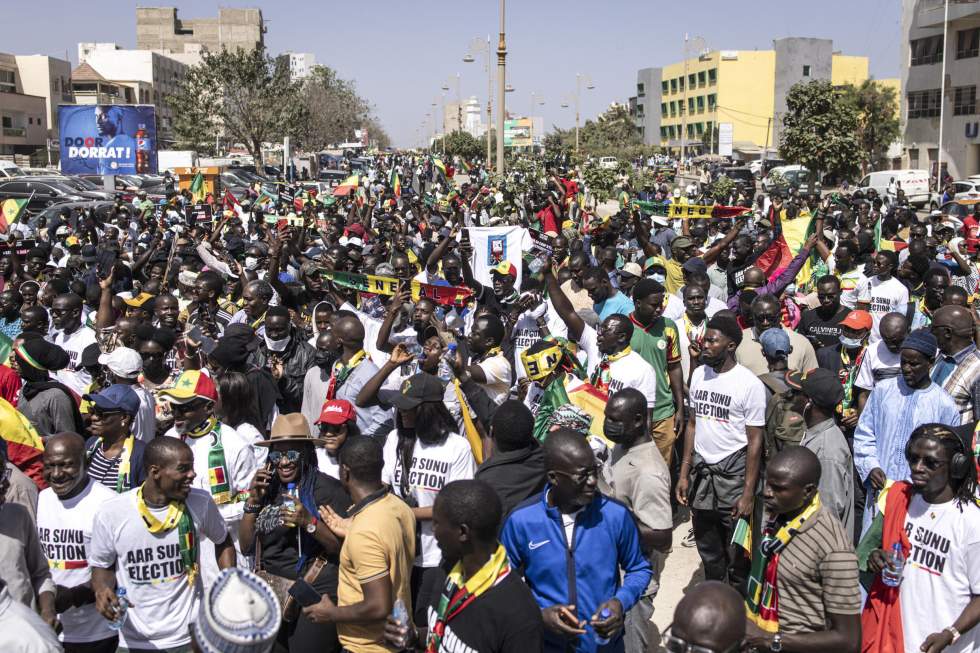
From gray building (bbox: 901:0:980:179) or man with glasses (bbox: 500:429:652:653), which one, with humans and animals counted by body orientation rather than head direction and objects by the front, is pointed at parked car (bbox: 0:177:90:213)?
the gray building

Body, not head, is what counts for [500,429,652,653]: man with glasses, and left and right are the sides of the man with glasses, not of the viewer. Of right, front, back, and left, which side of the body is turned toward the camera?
front

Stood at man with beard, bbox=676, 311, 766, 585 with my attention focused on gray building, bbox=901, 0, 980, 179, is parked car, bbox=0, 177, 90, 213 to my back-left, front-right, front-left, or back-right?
front-left

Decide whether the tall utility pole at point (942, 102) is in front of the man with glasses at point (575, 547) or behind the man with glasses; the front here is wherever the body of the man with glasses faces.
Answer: behind

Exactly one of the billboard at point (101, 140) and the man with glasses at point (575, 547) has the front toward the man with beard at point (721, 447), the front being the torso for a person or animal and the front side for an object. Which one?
the billboard

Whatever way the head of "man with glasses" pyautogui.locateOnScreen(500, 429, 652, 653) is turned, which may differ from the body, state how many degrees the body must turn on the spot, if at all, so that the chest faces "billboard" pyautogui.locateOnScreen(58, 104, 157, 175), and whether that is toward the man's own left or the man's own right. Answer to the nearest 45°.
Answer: approximately 135° to the man's own right

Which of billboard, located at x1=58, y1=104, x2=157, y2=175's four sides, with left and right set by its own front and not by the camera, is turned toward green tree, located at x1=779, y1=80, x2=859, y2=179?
left

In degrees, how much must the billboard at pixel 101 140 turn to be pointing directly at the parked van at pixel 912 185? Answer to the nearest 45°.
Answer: approximately 90° to its left

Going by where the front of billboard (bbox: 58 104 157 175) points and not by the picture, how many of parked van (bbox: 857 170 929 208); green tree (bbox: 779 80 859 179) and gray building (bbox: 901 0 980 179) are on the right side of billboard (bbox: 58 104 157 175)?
0

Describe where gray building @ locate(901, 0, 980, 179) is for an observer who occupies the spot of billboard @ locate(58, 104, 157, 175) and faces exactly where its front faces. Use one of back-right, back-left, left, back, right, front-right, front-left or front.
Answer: left

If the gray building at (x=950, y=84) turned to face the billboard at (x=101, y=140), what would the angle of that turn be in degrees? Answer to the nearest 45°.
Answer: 0° — it already faces it

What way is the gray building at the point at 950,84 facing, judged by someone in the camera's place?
facing the viewer and to the left of the viewer

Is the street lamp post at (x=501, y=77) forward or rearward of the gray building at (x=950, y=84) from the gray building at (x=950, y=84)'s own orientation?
forward

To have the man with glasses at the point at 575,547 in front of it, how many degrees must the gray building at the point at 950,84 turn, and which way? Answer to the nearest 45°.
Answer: approximately 45° to its left

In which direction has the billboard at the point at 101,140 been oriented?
toward the camera

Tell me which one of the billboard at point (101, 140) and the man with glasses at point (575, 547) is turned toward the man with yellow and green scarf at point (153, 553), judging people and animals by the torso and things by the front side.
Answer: the billboard

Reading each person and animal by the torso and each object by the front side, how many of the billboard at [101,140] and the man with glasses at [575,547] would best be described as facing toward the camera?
2

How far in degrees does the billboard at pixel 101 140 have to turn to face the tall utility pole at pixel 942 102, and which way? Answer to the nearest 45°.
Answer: approximately 90° to its left

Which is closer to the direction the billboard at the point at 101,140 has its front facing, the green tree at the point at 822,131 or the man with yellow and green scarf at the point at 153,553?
the man with yellow and green scarf
